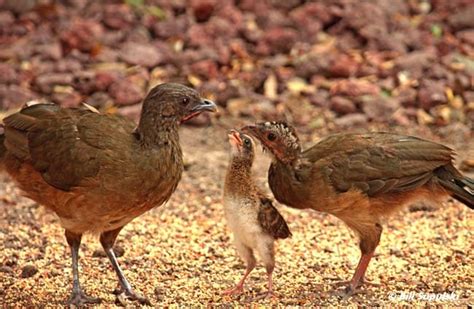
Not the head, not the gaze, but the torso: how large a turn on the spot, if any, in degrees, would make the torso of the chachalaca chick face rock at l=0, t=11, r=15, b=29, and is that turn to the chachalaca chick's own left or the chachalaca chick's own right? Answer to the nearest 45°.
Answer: approximately 90° to the chachalaca chick's own right

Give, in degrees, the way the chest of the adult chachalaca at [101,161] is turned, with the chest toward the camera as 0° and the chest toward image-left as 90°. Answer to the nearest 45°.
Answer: approximately 270°

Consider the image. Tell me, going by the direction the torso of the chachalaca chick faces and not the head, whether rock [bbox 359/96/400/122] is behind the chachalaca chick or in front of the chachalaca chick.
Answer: behind

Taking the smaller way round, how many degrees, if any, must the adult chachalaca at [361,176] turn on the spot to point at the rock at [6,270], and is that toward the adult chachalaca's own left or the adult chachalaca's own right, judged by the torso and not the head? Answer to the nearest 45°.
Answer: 0° — it already faces it

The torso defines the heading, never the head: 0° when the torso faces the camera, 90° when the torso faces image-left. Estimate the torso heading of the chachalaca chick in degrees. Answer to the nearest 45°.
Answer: approximately 45°

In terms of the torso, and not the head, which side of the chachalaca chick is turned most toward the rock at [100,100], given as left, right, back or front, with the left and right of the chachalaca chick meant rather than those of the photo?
right

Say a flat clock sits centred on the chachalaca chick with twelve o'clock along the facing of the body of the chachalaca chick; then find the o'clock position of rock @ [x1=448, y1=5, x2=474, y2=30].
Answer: The rock is roughly at 5 o'clock from the chachalaca chick.

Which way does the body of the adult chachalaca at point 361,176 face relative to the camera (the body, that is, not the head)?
to the viewer's left

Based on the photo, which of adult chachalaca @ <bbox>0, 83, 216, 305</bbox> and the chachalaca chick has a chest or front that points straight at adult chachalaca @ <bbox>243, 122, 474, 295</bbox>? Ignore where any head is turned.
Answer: adult chachalaca @ <bbox>0, 83, 216, 305</bbox>

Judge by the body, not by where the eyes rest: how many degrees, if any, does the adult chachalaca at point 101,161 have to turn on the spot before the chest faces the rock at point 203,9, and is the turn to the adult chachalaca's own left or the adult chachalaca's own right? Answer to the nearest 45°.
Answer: approximately 90° to the adult chachalaca's own left

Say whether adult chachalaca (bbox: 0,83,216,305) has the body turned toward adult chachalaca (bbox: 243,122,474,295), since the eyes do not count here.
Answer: yes

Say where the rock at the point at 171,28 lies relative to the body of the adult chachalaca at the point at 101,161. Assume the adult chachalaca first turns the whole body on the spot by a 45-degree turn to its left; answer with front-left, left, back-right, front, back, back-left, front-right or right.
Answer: front-left

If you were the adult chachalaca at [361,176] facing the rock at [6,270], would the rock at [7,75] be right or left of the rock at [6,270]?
right

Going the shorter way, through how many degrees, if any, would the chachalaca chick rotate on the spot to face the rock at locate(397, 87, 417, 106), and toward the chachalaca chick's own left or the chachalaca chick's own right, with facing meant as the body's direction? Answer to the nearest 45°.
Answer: approximately 135° to the chachalaca chick's own right
